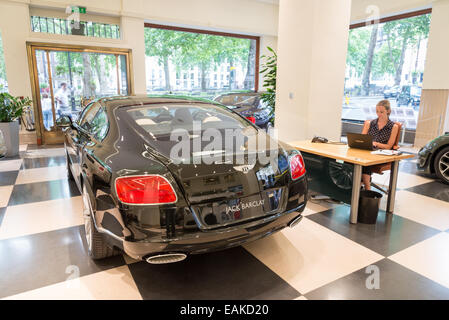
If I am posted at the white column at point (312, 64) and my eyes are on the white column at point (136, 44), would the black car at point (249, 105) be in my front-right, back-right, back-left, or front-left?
front-right

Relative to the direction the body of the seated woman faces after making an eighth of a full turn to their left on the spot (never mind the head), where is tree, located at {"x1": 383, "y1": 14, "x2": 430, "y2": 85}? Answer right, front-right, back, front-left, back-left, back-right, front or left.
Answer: back

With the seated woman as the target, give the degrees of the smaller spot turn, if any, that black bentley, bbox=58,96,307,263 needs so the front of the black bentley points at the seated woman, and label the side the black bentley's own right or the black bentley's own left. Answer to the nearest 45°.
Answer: approximately 90° to the black bentley's own right

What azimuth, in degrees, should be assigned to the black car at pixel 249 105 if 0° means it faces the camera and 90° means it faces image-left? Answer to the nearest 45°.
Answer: approximately 135°

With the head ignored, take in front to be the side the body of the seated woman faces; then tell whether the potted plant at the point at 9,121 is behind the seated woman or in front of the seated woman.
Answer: in front

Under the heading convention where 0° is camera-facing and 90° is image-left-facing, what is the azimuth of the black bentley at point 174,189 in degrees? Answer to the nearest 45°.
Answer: approximately 135°

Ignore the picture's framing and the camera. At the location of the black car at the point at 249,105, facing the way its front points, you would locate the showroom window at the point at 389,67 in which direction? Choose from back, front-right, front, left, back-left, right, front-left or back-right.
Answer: back-right

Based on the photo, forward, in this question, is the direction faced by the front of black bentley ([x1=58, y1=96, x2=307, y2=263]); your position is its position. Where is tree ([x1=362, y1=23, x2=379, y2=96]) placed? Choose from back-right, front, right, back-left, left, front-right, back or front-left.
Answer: right

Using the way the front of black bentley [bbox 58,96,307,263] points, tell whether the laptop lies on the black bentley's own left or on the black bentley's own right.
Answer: on the black bentley's own right

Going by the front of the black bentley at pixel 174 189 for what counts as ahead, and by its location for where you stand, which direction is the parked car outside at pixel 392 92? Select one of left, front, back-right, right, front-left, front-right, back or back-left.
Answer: right

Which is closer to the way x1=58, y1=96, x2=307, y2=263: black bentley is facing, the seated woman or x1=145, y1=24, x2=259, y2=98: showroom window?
the showroom window

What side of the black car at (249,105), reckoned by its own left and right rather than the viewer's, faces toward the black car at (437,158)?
back

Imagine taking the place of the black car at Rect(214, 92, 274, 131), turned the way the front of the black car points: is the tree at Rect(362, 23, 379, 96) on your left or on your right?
on your right

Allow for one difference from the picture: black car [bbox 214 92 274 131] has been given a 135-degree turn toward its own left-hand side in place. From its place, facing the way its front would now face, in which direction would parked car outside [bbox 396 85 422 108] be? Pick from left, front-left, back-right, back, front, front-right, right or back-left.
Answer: left

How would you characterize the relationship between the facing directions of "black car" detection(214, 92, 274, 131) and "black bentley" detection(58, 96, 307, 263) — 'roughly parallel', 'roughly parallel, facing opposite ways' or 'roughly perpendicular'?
roughly parallel

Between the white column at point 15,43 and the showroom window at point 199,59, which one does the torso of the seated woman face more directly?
the white column
